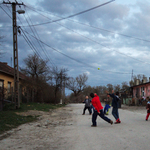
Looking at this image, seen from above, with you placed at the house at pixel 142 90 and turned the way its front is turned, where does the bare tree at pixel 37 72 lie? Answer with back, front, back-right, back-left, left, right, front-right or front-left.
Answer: front

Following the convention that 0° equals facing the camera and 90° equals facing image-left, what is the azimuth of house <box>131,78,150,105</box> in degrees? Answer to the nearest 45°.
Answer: approximately 45°
